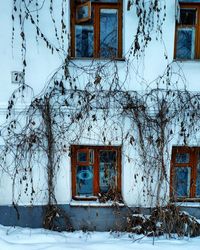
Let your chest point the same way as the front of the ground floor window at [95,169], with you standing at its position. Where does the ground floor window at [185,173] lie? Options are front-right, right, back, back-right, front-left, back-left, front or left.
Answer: left

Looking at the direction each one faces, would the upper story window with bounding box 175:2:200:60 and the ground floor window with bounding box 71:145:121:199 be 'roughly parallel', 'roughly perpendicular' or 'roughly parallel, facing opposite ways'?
roughly parallel

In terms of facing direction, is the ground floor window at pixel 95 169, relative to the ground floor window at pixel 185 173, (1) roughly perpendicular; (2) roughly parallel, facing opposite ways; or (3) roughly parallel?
roughly parallel

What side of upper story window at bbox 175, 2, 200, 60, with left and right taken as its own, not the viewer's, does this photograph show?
front

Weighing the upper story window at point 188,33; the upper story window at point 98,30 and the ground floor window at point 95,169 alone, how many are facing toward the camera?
3

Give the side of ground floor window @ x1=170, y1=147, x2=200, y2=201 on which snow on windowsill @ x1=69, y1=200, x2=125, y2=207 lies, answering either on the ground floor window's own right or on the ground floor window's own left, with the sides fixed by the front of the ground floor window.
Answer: on the ground floor window's own right

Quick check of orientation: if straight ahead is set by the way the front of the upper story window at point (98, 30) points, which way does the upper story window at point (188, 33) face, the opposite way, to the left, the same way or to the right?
the same way

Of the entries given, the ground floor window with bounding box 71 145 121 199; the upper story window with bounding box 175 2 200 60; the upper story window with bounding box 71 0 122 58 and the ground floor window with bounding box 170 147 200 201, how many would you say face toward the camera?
4

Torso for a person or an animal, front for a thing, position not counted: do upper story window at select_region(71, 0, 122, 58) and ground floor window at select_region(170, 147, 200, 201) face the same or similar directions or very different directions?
same or similar directions

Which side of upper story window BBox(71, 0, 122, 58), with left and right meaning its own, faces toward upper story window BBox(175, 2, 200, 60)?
left

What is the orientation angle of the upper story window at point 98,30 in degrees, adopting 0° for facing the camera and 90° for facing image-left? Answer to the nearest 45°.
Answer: approximately 0°
